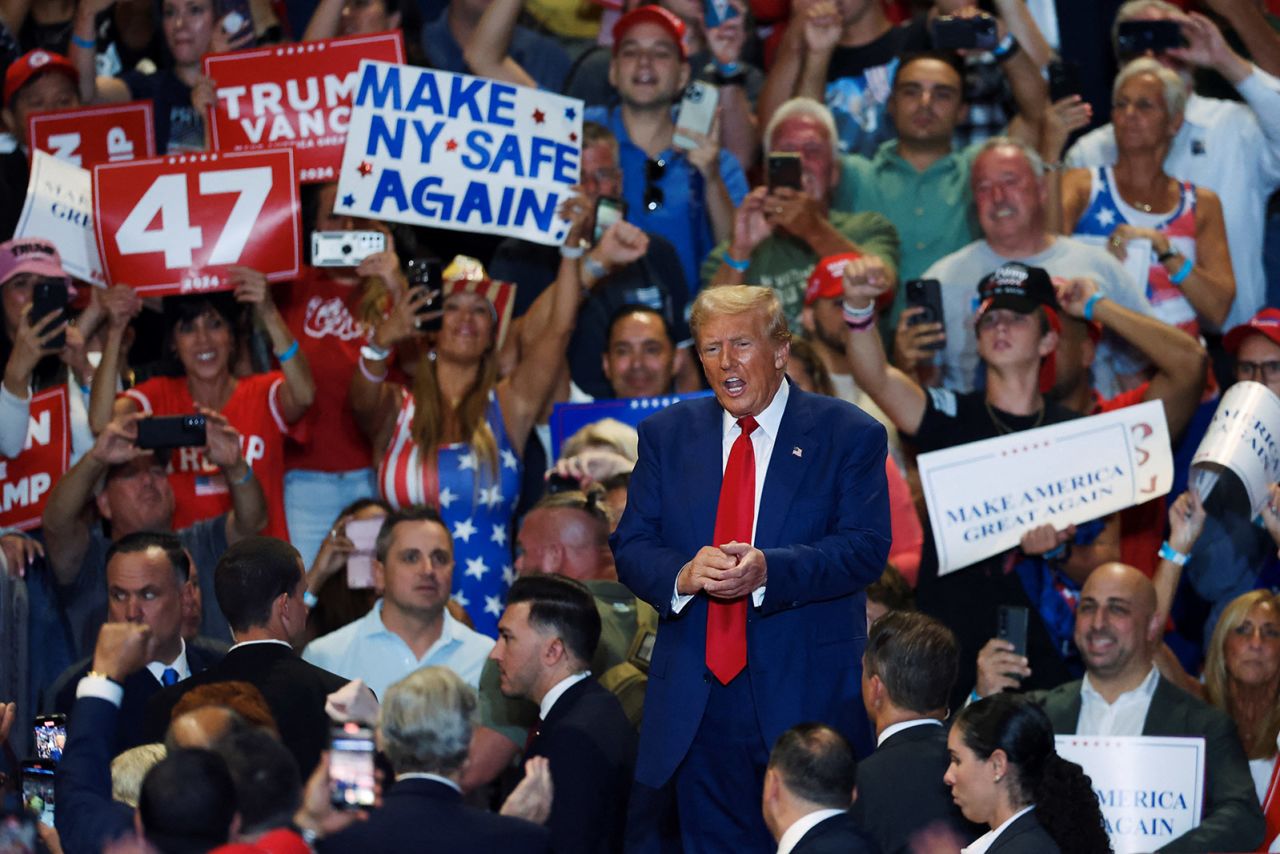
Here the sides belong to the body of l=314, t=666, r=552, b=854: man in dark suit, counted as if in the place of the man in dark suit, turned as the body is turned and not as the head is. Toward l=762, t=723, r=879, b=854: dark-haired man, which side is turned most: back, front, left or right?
right

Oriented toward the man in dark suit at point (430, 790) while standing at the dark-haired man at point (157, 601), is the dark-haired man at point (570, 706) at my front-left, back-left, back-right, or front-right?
front-left

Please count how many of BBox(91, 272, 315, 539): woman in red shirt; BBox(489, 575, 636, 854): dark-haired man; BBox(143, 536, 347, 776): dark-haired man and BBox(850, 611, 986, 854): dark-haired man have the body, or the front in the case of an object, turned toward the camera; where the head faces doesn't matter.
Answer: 1

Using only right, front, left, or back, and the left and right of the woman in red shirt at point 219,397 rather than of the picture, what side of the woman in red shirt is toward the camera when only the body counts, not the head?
front

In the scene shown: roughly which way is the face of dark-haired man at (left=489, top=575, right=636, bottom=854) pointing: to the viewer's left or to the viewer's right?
to the viewer's left

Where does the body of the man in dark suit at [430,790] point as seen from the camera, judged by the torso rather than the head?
away from the camera

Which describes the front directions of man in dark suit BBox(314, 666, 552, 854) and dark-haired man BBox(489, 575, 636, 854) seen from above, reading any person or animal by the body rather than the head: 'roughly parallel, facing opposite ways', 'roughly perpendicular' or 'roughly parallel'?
roughly perpendicular

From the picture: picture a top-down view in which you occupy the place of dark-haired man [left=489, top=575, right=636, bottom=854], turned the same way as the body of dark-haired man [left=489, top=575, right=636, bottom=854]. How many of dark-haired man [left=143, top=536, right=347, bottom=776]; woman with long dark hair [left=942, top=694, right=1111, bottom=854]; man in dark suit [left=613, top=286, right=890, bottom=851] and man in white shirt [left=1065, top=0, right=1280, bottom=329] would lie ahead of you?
1

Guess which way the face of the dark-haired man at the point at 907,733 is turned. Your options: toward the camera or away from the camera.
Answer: away from the camera

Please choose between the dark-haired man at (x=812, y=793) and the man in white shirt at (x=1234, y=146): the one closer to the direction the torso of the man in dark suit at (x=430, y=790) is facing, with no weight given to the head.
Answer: the man in white shirt

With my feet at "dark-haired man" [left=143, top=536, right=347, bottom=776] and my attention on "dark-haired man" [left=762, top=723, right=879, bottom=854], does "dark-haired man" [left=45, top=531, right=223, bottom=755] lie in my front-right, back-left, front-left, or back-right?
back-left

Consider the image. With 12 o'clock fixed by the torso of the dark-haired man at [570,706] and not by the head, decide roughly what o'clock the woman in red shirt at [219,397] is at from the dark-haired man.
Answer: The woman in red shirt is roughly at 2 o'clock from the dark-haired man.

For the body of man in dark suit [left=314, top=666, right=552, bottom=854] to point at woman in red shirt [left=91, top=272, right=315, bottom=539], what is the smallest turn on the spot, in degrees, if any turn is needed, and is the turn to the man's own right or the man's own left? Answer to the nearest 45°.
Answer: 0° — they already face them

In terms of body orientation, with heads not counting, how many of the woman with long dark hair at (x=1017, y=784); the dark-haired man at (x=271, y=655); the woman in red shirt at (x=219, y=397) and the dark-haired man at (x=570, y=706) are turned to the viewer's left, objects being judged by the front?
2

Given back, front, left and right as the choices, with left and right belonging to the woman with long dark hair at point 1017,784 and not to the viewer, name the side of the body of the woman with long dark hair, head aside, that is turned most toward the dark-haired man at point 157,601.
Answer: front

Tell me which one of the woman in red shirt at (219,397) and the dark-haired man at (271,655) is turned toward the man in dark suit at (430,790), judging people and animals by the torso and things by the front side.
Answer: the woman in red shirt

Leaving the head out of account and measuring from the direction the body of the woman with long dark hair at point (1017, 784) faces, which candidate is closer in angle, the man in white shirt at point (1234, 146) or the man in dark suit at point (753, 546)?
the man in dark suit
